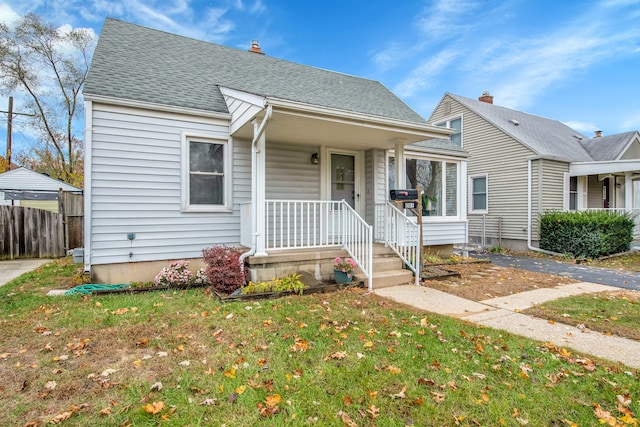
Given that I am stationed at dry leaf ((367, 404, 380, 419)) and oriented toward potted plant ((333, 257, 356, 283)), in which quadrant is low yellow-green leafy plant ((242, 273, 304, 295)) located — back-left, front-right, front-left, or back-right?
front-left

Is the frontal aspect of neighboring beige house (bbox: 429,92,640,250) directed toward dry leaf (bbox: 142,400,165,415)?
no

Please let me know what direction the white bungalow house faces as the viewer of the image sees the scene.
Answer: facing the viewer and to the right of the viewer

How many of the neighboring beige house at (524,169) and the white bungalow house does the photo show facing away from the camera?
0

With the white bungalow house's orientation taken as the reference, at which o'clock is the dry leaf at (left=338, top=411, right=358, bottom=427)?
The dry leaf is roughly at 1 o'clock from the white bungalow house.

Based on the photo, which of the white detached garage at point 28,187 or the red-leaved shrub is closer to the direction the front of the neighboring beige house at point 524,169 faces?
the red-leaved shrub

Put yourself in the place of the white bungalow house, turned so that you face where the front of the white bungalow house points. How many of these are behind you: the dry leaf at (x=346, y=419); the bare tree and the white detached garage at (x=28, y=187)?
2

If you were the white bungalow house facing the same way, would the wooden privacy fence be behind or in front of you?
behind

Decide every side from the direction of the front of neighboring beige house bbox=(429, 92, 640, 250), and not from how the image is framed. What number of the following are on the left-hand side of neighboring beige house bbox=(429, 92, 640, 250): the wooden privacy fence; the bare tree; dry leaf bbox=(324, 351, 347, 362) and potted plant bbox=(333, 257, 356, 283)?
0

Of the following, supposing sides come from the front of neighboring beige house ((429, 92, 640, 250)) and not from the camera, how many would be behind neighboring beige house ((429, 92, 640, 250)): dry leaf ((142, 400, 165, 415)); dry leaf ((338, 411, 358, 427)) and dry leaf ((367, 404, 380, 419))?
0

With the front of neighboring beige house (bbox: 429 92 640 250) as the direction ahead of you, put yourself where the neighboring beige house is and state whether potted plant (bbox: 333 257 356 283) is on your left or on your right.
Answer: on your right

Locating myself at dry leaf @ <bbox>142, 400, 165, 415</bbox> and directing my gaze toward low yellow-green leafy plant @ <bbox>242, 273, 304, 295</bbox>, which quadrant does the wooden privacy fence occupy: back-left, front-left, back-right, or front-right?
front-left

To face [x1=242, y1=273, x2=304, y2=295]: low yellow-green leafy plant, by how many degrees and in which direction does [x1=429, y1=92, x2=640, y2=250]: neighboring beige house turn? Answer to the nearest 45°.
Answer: approximately 45° to its right

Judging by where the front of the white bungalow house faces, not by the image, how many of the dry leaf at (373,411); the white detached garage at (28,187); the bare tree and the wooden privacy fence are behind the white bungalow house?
3

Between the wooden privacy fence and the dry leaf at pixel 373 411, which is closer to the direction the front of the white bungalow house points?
the dry leaf

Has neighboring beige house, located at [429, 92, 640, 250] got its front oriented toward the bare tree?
no

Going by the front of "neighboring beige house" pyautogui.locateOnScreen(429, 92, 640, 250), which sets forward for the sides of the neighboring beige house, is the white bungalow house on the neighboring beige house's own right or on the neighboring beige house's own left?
on the neighboring beige house's own right
